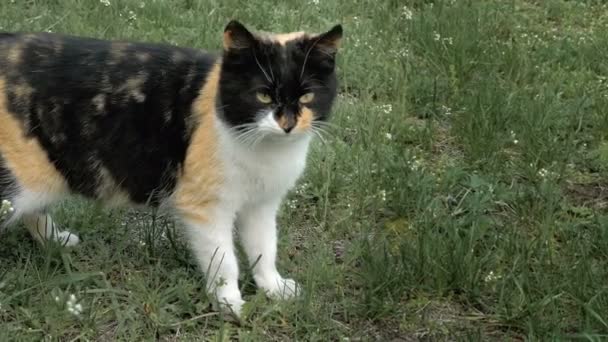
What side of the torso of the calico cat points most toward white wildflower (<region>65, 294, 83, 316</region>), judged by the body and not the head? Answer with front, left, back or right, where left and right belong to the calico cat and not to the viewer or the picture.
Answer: right

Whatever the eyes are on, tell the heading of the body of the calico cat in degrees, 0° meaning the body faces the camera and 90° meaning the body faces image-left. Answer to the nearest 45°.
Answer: approximately 315°

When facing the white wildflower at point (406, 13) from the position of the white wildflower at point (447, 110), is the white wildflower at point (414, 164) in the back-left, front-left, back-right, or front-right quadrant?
back-left

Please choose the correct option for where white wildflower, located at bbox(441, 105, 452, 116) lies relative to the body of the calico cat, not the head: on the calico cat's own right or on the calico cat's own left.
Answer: on the calico cat's own left

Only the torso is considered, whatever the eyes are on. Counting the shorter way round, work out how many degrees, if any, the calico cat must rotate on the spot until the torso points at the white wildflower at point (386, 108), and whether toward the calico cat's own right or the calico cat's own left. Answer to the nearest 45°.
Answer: approximately 90° to the calico cat's own left

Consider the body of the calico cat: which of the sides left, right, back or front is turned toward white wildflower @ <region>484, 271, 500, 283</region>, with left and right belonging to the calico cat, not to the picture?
front

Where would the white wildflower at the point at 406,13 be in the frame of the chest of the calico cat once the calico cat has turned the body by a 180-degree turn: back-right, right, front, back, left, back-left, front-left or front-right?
right

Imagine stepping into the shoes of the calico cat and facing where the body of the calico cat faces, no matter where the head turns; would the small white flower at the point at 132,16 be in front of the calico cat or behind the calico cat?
behind

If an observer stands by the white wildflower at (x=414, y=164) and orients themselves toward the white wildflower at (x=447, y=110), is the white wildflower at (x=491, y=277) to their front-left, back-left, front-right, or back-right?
back-right
